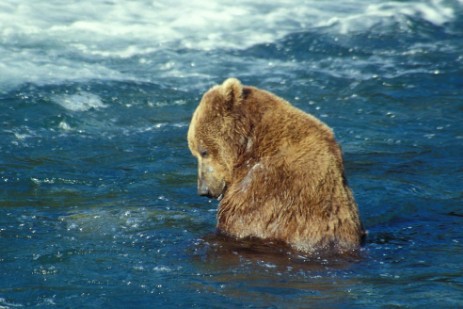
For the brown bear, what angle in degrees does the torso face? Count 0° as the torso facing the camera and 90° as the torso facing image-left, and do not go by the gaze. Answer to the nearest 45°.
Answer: approximately 90°
